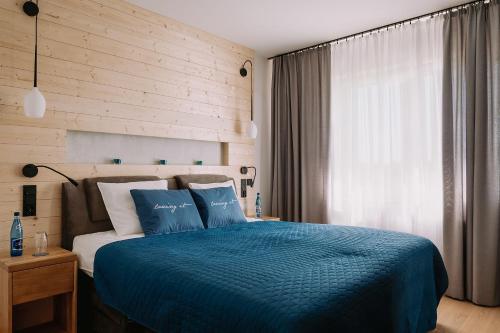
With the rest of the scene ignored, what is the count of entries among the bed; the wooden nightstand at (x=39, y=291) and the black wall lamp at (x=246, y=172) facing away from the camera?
0

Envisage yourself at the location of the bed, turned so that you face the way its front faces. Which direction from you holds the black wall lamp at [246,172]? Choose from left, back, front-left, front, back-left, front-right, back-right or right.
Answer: back-left

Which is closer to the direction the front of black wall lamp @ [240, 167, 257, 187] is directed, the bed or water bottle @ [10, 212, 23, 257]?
the bed

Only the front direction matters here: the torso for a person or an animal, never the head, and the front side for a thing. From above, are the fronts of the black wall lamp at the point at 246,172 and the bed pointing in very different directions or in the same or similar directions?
same or similar directions

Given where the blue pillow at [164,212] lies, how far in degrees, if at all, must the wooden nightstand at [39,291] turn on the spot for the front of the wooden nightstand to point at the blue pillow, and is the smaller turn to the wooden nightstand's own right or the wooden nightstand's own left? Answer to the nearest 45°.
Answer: approximately 45° to the wooden nightstand's own left

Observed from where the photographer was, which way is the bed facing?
facing the viewer and to the right of the viewer

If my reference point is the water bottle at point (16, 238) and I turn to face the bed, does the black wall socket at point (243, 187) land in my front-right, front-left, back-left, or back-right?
front-left

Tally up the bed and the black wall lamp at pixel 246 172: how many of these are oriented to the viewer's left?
0

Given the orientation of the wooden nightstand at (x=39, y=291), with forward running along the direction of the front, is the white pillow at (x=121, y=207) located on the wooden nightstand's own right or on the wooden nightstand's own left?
on the wooden nightstand's own left

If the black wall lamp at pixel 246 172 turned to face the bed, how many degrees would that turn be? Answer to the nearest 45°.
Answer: approximately 45° to its right

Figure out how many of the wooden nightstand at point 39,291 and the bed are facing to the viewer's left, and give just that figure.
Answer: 0

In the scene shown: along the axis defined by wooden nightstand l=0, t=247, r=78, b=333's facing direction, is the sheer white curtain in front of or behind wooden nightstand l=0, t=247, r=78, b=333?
in front
